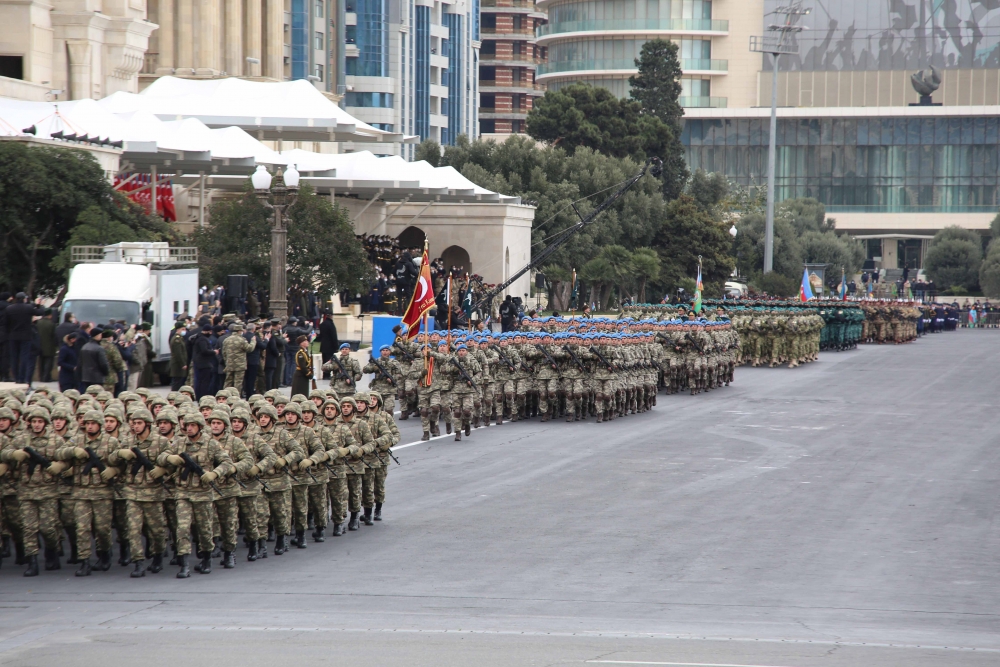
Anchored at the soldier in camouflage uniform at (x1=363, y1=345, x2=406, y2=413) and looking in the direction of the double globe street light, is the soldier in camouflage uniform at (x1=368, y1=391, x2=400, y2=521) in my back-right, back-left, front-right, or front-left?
back-left

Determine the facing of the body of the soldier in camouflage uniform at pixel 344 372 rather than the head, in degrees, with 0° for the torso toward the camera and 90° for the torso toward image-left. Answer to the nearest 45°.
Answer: approximately 0°

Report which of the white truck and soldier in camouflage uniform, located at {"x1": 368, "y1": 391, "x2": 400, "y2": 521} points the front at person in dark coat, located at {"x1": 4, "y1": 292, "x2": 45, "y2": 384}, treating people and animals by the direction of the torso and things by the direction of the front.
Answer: the white truck

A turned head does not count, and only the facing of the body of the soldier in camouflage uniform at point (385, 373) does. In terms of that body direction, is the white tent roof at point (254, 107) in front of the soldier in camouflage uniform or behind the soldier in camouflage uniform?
behind

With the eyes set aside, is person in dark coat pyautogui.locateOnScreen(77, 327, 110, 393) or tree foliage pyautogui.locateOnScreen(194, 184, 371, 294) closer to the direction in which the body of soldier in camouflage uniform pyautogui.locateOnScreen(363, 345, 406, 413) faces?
the person in dark coat

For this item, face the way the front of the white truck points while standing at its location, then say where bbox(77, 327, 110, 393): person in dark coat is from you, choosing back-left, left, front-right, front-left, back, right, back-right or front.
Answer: front-left

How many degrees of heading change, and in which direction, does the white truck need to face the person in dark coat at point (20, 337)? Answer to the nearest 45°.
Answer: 0° — it already faces them

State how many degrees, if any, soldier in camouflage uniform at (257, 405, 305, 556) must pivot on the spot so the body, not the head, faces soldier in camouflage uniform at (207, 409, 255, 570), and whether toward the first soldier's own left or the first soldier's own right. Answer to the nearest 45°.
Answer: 0° — they already face them

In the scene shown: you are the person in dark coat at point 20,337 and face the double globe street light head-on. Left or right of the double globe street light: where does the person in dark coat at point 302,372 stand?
right

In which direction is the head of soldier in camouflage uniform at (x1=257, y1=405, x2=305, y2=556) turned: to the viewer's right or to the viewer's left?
to the viewer's left

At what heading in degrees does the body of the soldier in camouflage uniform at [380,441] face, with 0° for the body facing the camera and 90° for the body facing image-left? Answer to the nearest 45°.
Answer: approximately 45°
